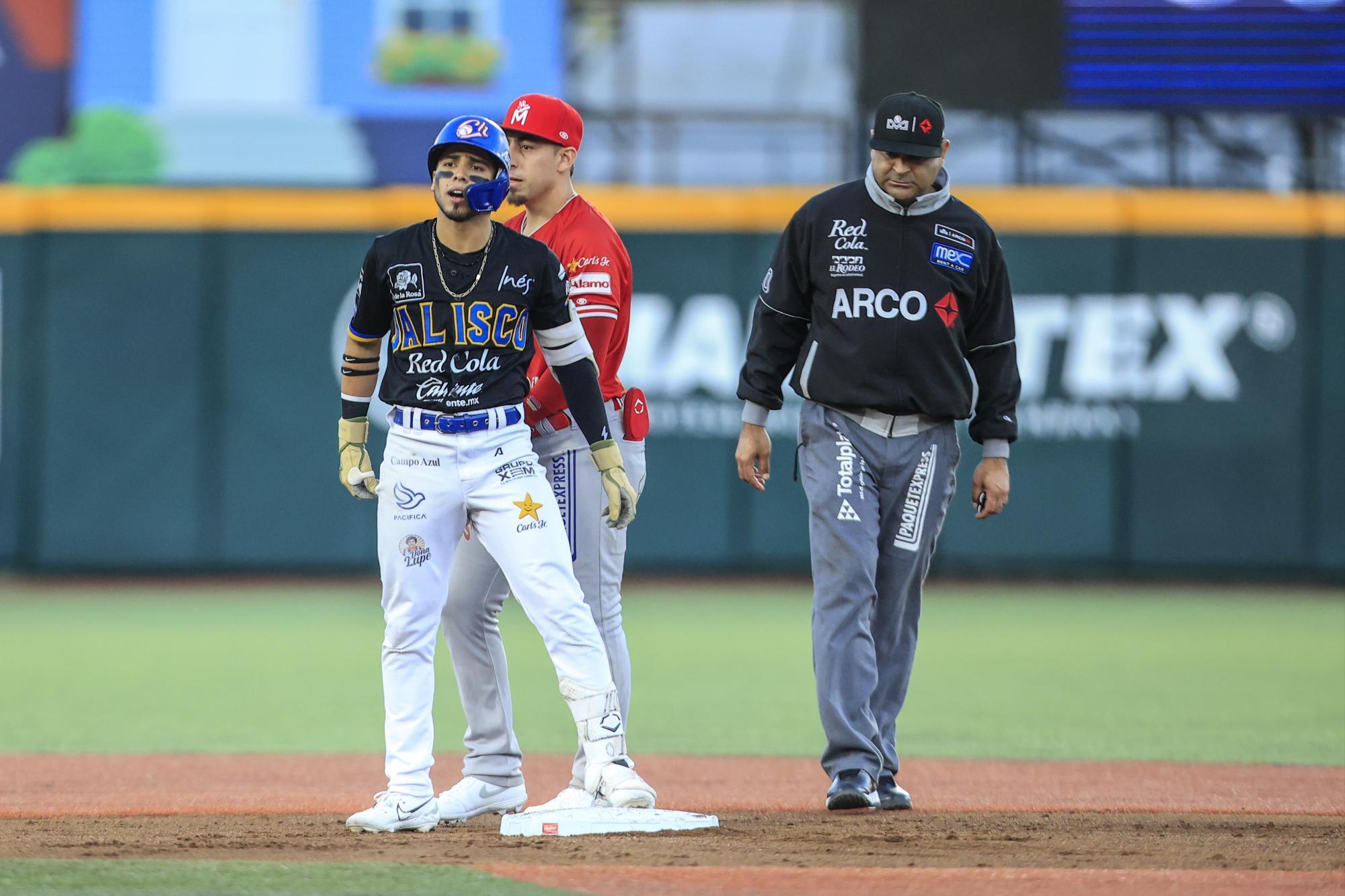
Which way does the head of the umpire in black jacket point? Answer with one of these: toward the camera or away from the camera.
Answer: toward the camera

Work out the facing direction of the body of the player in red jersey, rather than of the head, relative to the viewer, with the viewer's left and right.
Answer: facing the viewer and to the left of the viewer

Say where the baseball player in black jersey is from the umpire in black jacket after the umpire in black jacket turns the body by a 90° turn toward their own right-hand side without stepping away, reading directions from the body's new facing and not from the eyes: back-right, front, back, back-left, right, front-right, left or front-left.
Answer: front-left

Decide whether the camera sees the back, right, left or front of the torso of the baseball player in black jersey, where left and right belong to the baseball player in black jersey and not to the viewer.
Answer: front
